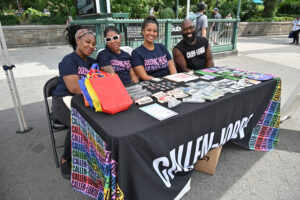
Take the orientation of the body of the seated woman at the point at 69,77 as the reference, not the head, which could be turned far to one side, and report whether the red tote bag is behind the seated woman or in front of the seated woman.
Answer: in front

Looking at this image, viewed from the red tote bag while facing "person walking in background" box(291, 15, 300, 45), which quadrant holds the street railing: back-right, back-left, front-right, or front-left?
front-left

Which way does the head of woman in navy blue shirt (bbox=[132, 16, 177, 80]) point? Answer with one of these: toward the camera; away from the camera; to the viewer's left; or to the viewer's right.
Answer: toward the camera

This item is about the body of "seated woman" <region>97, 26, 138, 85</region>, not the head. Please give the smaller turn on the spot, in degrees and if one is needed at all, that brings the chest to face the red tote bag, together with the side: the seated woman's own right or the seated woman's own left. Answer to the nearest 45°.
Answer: approximately 45° to the seated woman's own right

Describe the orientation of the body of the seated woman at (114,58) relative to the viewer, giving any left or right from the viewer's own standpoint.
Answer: facing the viewer and to the right of the viewer

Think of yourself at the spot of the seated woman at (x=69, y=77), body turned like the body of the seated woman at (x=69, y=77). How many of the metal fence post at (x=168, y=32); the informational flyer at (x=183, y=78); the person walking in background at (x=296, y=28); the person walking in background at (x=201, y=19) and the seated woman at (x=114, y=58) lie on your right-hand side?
0

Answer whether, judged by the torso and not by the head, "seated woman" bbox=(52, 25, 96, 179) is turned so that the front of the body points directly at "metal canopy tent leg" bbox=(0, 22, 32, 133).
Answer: no

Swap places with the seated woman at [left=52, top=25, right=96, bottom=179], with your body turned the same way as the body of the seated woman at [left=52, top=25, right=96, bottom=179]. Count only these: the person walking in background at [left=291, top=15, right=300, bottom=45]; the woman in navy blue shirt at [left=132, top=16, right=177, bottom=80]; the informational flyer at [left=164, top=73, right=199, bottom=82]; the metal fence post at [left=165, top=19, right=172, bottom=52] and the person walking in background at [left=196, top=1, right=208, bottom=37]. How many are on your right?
0

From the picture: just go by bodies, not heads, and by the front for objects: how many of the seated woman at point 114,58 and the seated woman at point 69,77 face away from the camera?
0

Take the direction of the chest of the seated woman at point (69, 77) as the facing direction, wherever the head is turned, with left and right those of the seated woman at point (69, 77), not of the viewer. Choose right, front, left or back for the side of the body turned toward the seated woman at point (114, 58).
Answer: left

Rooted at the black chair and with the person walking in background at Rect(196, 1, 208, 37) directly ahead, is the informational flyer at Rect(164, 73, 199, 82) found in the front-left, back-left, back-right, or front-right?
front-right

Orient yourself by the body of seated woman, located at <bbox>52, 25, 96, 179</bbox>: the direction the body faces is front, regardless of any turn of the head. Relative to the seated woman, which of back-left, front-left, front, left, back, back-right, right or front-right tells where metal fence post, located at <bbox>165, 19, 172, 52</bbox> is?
left

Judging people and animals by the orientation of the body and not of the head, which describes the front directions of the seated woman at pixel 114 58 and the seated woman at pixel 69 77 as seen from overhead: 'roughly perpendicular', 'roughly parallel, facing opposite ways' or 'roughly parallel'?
roughly parallel

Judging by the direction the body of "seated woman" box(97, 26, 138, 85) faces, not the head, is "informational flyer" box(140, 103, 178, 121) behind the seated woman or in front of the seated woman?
in front

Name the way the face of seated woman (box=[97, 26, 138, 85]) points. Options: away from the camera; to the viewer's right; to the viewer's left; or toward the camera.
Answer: toward the camera
